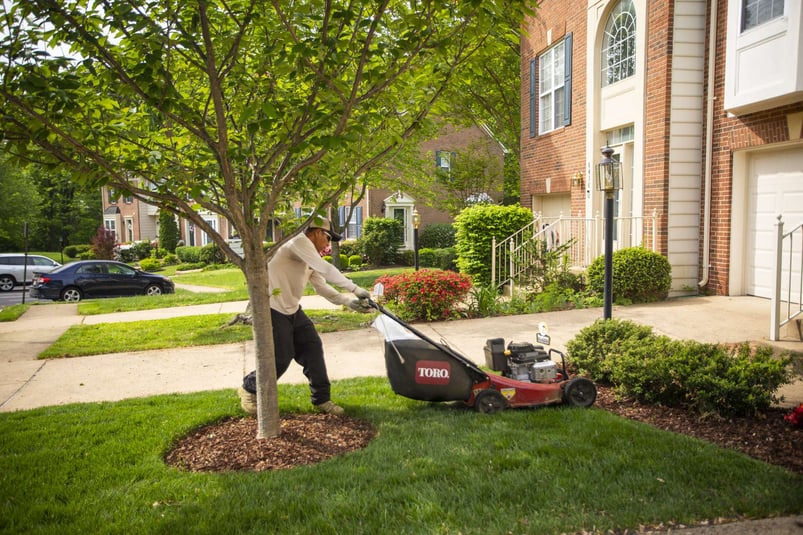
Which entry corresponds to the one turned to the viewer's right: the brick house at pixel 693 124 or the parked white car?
the parked white car

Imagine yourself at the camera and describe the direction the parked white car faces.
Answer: facing to the right of the viewer

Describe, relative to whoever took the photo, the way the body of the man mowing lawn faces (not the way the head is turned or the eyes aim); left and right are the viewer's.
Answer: facing to the right of the viewer

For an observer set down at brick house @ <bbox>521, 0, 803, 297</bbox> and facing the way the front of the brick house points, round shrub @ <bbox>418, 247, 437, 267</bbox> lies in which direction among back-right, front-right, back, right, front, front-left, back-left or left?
right

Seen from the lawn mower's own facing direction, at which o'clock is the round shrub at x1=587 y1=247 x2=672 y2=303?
The round shrub is roughly at 10 o'clock from the lawn mower.

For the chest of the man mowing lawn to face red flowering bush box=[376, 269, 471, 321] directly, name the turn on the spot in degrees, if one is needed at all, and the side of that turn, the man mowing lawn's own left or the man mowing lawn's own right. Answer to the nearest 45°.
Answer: approximately 45° to the man mowing lawn's own left

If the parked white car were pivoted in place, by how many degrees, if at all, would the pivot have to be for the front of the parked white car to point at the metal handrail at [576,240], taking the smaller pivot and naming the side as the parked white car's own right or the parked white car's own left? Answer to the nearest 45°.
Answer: approximately 45° to the parked white car's own right

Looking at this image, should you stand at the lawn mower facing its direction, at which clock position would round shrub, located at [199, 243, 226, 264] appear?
The round shrub is roughly at 8 o'clock from the lawn mower.

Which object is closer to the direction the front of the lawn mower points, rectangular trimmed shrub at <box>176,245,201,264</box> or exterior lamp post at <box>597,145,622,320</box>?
the exterior lamp post

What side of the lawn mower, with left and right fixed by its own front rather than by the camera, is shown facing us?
right

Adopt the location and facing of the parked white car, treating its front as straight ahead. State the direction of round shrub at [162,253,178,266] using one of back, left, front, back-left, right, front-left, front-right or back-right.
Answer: front-left
